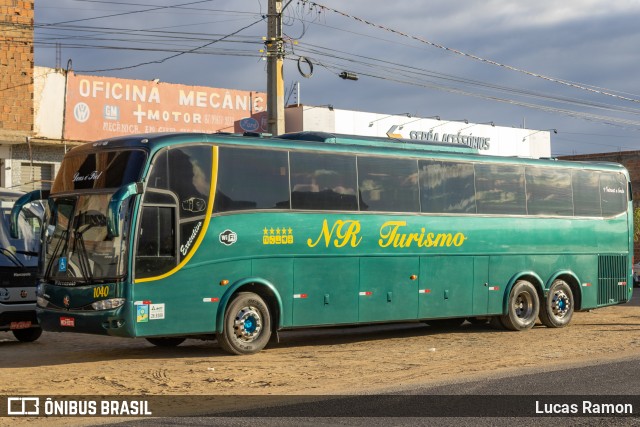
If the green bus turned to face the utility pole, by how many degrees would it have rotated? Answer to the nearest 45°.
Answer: approximately 135° to its right

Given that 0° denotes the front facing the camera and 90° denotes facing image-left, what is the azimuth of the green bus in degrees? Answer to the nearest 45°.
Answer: approximately 45°
